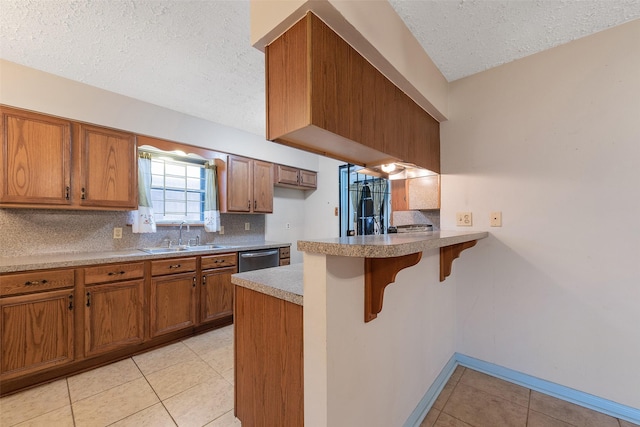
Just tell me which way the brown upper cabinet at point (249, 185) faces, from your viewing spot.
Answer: facing the viewer and to the right of the viewer

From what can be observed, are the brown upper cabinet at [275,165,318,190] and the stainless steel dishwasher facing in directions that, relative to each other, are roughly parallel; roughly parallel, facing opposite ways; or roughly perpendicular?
roughly parallel

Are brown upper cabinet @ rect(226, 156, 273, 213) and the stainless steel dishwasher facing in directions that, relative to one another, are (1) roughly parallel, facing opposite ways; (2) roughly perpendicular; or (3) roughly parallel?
roughly parallel

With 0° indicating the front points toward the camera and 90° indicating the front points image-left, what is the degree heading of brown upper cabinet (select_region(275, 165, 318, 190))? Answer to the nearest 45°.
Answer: approximately 315°

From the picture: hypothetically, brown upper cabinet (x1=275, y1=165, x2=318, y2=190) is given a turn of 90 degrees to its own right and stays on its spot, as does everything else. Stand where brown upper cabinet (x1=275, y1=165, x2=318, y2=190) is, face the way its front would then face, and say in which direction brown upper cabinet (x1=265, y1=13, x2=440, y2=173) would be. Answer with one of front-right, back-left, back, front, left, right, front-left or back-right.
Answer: front-left

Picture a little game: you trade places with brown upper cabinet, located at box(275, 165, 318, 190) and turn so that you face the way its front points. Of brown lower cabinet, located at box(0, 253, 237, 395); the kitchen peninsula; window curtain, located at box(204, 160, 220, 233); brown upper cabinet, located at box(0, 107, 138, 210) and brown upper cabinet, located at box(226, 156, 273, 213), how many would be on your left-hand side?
0

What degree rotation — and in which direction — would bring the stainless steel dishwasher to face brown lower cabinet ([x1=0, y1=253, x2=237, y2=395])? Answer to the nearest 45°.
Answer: approximately 90° to its right

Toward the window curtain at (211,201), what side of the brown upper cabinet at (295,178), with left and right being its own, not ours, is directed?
right

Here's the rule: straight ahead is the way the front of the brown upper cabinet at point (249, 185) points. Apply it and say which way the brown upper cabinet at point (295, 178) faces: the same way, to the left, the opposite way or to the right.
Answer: the same way

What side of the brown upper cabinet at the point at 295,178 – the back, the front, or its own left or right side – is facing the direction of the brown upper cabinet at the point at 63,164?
right

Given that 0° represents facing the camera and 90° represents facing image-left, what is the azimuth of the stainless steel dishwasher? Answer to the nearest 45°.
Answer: approximately 315°

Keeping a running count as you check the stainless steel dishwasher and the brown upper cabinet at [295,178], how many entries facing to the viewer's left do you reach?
0
